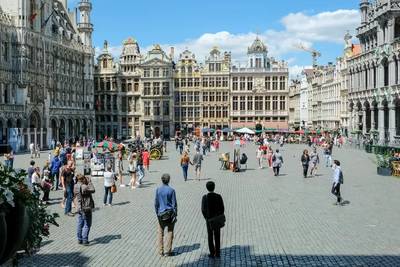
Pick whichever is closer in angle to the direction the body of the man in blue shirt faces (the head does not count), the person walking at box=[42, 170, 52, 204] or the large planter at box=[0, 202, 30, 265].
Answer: the person walking

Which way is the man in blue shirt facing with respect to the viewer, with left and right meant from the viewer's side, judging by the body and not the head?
facing away from the viewer
